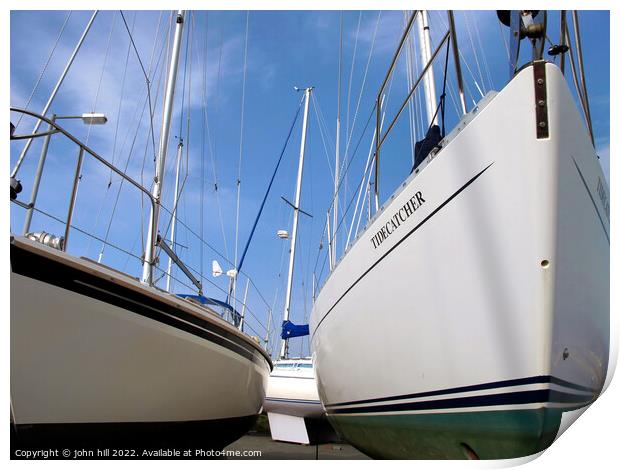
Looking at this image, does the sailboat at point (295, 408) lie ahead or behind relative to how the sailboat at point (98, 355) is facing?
behind

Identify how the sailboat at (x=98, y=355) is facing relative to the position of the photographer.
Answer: facing the viewer and to the left of the viewer
